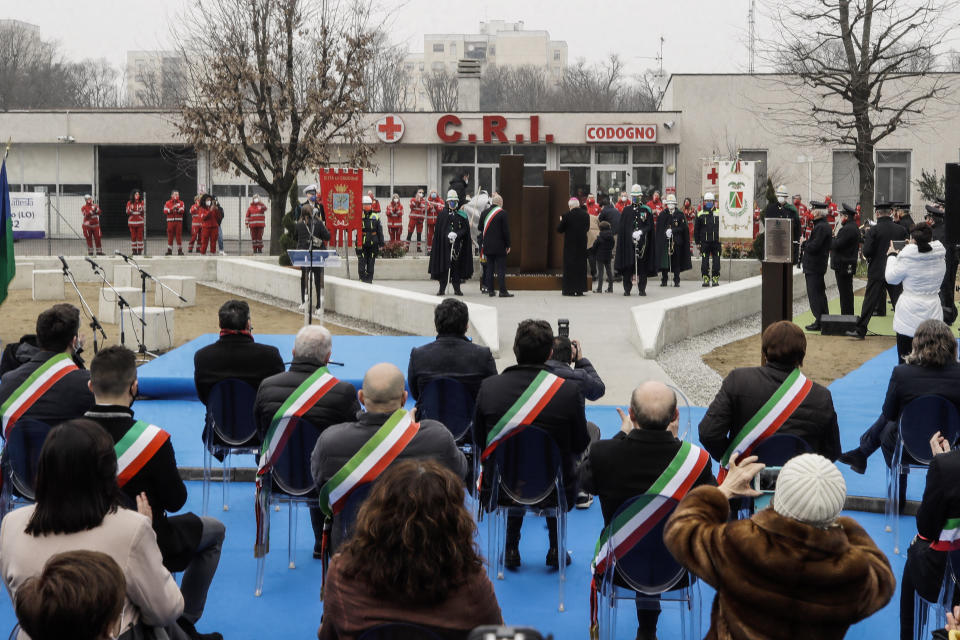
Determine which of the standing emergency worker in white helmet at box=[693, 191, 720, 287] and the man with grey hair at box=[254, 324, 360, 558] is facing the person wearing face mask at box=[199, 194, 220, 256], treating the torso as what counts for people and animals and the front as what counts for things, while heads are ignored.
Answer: the man with grey hair

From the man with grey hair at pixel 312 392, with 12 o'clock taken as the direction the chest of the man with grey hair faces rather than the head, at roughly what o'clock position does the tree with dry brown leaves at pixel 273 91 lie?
The tree with dry brown leaves is roughly at 12 o'clock from the man with grey hair.

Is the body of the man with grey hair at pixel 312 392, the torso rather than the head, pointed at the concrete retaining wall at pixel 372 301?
yes

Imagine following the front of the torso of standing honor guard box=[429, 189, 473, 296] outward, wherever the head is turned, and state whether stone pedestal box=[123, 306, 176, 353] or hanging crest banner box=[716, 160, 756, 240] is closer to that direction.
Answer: the stone pedestal

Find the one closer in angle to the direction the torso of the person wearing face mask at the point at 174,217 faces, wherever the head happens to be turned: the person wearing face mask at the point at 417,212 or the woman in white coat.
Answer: the woman in white coat

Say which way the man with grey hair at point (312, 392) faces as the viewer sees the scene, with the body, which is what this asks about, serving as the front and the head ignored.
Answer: away from the camera

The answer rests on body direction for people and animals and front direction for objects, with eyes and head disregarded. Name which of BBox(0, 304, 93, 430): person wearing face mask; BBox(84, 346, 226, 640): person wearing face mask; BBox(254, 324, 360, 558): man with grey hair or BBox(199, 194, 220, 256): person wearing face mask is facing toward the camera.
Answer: BBox(199, 194, 220, 256): person wearing face mask
